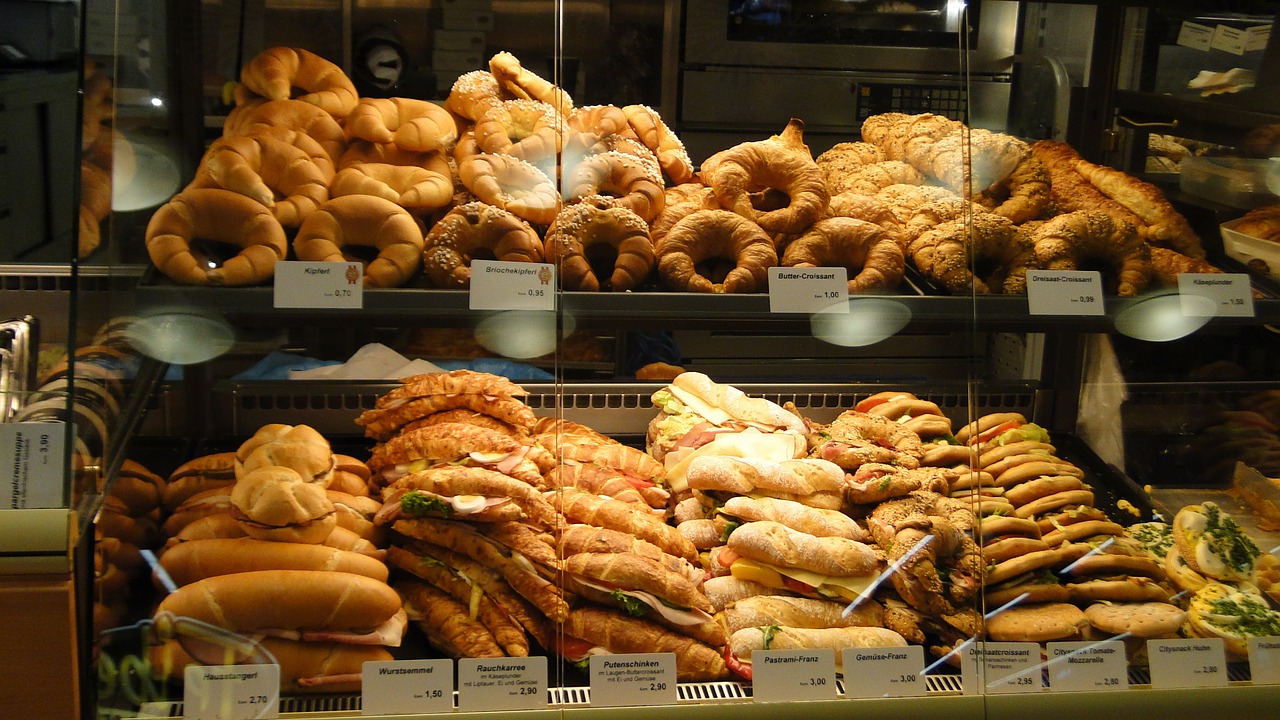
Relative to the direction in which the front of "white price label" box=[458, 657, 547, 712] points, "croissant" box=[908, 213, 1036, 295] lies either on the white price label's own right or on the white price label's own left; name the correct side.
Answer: on the white price label's own left

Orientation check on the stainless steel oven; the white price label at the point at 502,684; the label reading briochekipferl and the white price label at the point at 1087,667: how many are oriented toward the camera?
4

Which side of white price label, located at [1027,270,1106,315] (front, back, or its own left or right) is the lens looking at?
front

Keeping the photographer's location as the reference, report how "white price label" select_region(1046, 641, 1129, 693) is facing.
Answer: facing the viewer

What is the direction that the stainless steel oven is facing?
toward the camera

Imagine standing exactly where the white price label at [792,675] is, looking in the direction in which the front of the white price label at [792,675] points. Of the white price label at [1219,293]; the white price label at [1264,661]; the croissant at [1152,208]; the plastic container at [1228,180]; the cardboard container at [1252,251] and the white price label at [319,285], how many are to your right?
1

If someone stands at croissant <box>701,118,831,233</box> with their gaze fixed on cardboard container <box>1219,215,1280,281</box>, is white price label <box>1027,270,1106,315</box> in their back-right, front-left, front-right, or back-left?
front-right

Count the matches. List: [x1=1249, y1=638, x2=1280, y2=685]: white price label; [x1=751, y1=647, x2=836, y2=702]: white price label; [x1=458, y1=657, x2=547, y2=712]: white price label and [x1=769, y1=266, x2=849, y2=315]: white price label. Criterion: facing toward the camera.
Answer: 4
